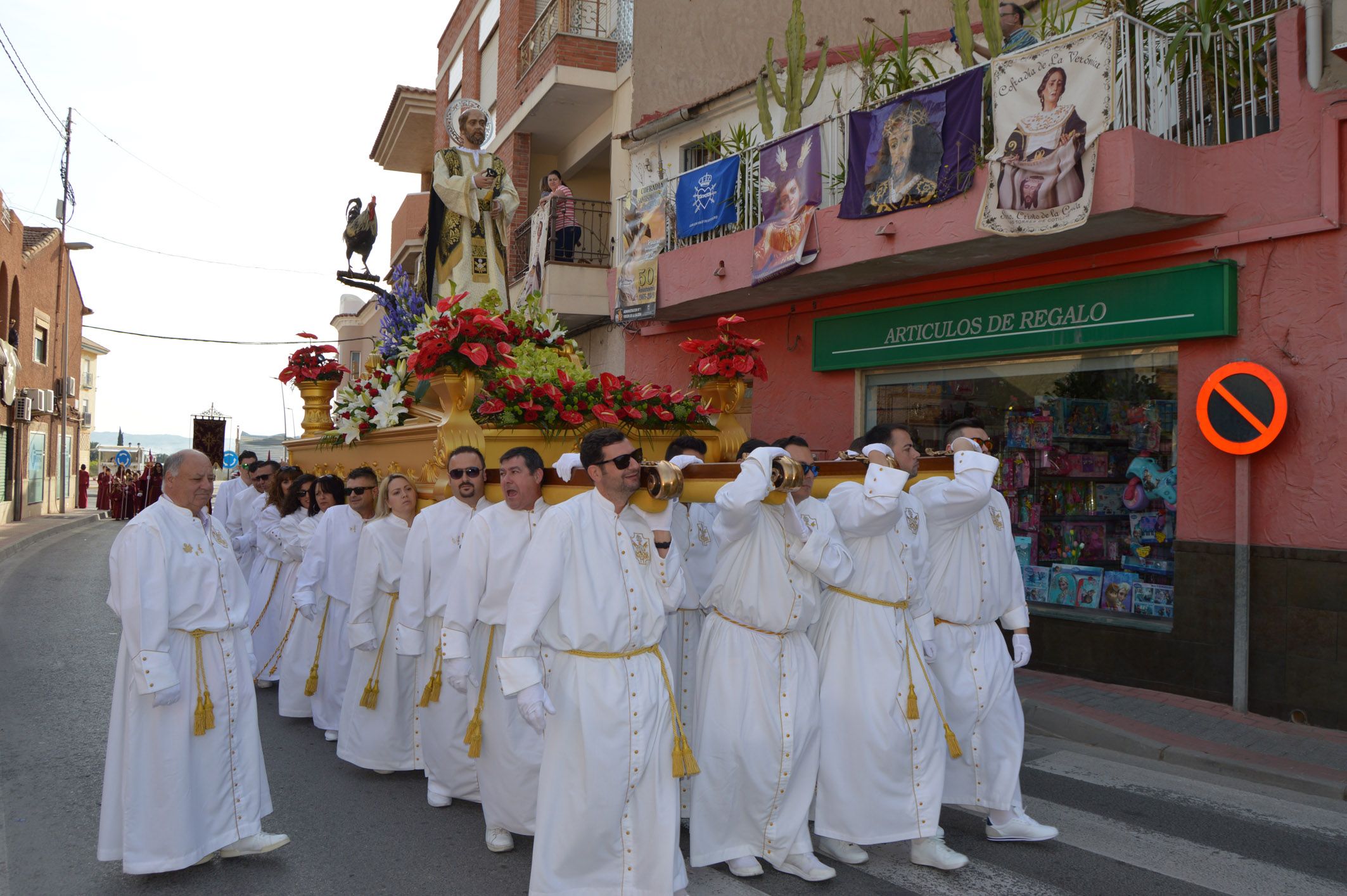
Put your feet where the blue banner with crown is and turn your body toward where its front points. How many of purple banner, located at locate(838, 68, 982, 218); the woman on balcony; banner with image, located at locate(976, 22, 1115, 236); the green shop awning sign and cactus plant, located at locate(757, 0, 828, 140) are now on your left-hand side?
4

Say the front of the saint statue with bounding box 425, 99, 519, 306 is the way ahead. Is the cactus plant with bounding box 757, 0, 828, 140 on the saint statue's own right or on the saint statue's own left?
on the saint statue's own left
